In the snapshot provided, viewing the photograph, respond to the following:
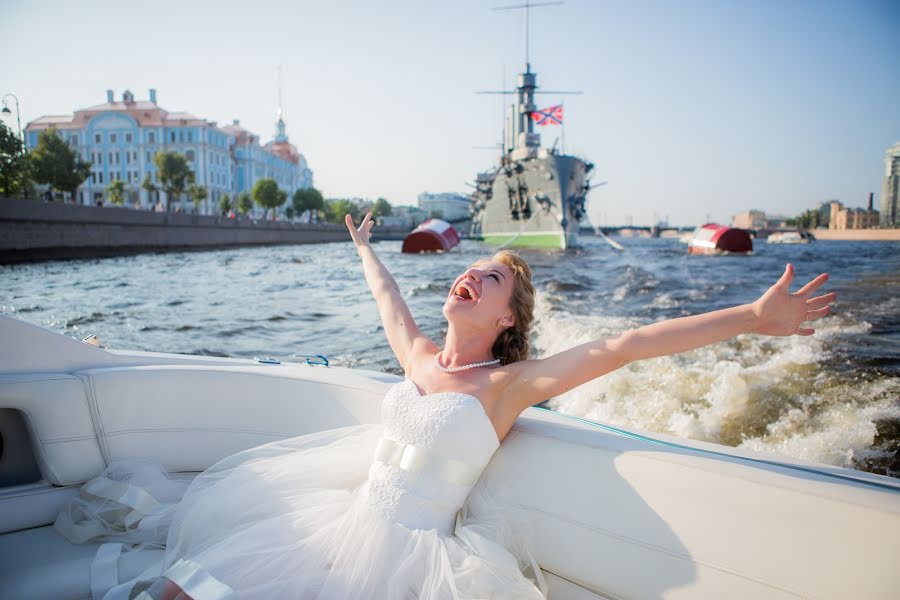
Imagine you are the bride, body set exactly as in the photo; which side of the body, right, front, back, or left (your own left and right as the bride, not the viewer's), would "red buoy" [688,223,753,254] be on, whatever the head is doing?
back

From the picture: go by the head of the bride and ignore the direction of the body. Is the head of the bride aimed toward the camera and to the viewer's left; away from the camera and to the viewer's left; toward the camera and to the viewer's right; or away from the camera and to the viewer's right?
toward the camera and to the viewer's left

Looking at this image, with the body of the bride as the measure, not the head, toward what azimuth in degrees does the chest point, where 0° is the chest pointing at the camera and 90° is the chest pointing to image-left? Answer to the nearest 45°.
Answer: approximately 45°

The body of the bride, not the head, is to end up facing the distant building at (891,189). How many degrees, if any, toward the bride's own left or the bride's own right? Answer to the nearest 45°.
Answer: approximately 180°

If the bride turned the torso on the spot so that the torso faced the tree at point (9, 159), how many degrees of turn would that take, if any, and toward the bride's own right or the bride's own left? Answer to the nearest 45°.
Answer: approximately 90° to the bride's own right
